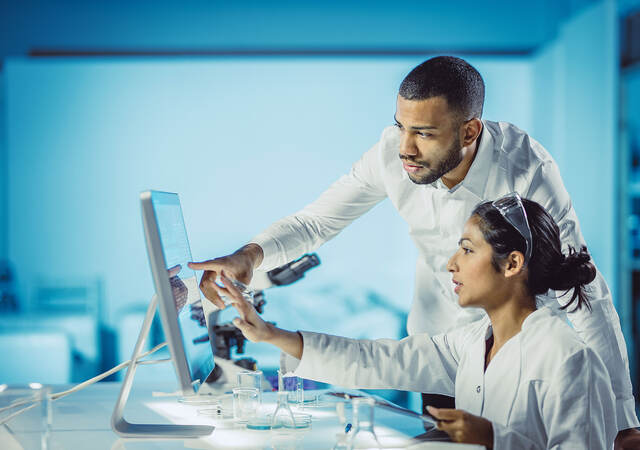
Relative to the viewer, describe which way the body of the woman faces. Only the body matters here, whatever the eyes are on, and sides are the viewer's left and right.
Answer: facing to the left of the viewer

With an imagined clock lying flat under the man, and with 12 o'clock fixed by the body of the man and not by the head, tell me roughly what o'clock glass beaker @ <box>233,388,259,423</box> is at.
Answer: The glass beaker is roughly at 12 o'clock from the man.

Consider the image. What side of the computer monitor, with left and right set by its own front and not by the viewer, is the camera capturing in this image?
right

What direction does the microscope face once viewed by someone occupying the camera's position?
facing to the right of the viewer

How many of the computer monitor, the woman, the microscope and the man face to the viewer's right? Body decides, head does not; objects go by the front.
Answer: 2

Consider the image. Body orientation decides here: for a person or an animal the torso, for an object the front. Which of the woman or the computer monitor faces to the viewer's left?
the woman

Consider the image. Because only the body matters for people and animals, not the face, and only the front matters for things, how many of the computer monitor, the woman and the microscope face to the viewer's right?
2

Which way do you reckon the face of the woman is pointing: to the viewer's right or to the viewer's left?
to the viewer's left

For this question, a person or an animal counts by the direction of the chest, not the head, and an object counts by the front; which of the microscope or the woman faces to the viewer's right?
the microscope
